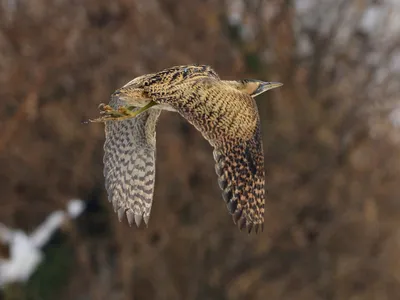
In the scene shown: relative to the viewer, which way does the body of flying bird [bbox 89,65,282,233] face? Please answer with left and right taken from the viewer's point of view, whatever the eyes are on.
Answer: facing away from the viewer and to the right of the viewer
